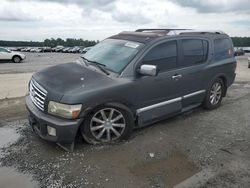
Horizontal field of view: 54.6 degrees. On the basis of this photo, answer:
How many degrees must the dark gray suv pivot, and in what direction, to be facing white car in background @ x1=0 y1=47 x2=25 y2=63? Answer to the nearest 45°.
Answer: approximately 90° to its right

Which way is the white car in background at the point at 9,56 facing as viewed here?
to the viewer's right

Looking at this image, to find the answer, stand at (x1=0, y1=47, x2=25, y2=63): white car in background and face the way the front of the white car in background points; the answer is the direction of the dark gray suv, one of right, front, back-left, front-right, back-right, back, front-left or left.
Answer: right

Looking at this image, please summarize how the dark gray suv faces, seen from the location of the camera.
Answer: facing the viewer and to the left of the viewer
